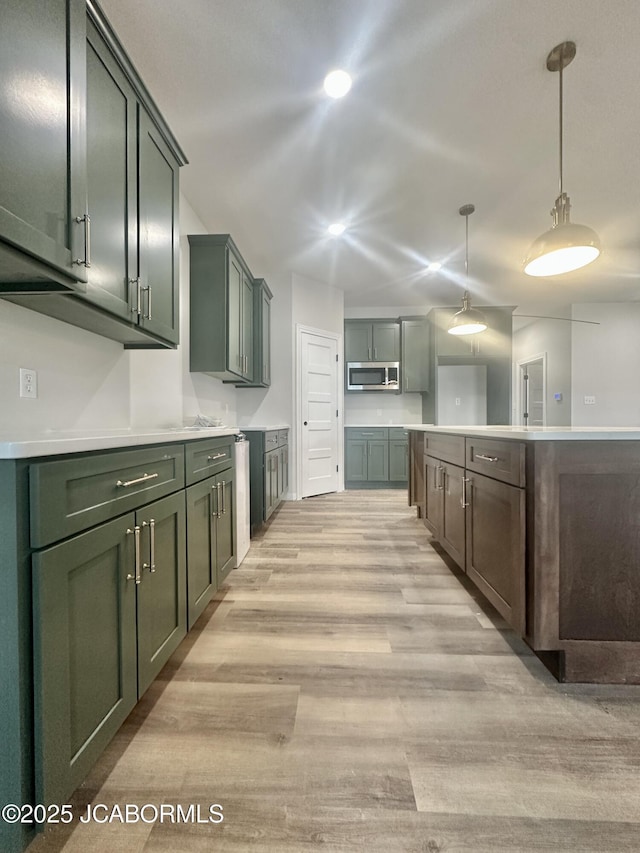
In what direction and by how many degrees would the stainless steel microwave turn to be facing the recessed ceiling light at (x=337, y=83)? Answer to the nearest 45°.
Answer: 0° — it already faces it

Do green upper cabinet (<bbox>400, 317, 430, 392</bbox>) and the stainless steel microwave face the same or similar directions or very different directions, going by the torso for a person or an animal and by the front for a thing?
same or similar directions

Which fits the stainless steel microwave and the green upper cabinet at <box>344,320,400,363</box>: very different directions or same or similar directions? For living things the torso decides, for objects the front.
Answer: same or similar directions

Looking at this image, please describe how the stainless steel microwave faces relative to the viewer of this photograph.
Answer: facing the viewer

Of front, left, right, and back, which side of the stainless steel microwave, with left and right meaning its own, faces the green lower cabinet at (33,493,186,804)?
front

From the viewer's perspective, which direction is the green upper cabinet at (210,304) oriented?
to the viewer's right

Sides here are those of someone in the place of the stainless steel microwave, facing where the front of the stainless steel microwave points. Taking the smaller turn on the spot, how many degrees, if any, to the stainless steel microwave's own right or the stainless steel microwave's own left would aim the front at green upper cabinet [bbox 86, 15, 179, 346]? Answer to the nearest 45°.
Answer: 0° — it already faces it

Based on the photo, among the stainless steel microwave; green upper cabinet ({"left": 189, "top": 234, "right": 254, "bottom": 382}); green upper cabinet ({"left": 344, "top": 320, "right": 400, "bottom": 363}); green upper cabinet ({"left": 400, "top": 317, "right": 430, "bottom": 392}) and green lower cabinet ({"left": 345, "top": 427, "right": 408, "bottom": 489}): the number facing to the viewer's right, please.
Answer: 1

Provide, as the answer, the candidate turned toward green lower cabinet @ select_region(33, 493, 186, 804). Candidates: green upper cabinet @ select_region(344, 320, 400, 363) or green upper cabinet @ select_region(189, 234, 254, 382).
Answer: green upper cabinet @ select_region(344, 320, 400, 363)

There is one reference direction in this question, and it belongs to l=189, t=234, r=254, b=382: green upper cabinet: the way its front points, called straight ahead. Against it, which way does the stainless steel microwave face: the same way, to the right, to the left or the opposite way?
to the right

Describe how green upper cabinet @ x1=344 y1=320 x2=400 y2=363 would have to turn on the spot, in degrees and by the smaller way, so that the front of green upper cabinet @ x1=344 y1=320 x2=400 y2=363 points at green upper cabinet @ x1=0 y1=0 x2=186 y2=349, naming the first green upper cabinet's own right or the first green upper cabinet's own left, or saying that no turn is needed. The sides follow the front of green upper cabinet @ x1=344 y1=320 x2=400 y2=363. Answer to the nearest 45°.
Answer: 0° — it already faces it

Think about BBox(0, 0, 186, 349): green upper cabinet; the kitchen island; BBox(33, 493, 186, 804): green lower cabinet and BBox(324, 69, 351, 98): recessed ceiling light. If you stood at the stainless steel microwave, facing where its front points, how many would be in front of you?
4

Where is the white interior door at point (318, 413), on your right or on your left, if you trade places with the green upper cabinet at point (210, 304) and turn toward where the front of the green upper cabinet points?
on your left

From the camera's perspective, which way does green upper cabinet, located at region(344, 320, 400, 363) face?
toward the camera
